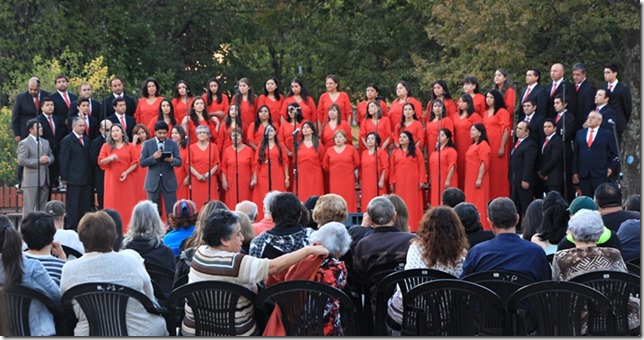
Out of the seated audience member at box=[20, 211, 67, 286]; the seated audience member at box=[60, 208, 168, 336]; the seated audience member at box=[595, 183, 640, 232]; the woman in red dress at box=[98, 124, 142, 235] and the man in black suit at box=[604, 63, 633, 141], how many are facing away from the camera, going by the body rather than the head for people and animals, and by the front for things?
3

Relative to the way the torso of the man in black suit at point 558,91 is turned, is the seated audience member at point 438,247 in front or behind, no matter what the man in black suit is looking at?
in front

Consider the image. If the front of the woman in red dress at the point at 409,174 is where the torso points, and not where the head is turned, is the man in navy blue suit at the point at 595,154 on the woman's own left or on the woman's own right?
on the woman's own left

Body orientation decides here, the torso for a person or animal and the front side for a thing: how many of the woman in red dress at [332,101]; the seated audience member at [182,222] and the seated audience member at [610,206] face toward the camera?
1

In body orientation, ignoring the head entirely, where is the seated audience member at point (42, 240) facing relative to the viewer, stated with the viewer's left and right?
facing away from the viewer

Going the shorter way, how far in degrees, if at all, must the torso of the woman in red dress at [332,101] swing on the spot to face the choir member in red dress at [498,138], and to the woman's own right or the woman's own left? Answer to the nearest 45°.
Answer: approximately 90° to the woman's own left

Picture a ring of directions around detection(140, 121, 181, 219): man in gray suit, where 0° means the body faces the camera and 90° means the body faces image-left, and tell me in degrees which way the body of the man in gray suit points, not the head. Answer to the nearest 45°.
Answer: approximately 0°

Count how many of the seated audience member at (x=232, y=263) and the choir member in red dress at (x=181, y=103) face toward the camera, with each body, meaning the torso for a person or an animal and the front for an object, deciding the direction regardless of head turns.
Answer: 1

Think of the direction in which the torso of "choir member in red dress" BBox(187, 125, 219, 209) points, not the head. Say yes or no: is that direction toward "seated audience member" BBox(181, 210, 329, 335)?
yes

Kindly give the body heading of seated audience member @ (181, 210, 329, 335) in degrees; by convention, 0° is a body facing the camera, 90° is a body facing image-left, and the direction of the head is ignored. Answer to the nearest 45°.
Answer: approximately 225°

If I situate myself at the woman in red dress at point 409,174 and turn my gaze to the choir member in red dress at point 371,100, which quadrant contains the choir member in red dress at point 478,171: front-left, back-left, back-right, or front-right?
back-right
